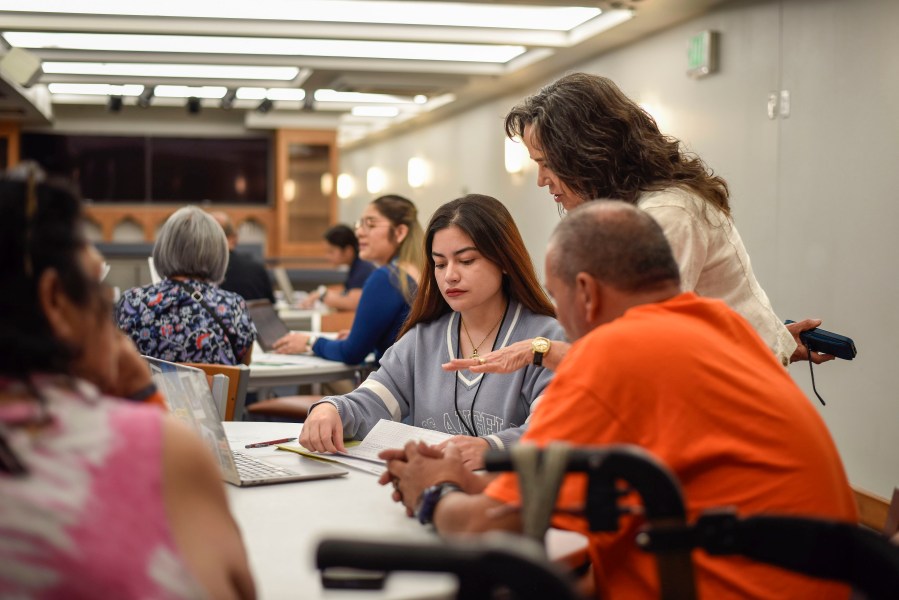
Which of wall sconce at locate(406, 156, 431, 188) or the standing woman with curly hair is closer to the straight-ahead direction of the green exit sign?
the standing woman with curly hair

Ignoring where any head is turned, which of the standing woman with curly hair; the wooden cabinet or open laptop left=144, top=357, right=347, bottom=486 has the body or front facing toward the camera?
the wooden cabinet

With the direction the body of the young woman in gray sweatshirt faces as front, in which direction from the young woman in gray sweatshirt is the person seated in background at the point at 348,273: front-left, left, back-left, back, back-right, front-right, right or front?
back-right

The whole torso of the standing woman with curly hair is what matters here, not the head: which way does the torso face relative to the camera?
to the viewer's left

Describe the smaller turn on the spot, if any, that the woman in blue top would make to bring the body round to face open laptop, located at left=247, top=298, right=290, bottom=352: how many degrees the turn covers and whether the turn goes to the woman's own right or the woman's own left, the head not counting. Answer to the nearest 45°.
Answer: approximately 45° to the woman's own right

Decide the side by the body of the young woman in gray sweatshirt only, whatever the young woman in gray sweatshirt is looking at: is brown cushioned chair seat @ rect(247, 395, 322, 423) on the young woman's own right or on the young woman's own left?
on the young woman's own right

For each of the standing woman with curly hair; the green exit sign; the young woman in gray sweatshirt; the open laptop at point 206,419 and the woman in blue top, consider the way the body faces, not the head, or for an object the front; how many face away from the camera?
0

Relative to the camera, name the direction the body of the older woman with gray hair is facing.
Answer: away from the camera

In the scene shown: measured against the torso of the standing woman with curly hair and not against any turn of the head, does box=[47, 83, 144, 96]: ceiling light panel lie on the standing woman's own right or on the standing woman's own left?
on the standing woman's own right

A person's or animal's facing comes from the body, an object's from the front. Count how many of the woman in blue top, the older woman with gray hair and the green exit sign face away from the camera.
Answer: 1

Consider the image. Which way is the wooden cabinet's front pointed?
toward the camera

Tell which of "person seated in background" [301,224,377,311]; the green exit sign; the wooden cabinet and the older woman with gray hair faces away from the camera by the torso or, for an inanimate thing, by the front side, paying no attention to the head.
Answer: the older woman with gray hair

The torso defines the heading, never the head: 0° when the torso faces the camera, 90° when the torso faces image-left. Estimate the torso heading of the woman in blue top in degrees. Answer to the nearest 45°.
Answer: approximately 90°

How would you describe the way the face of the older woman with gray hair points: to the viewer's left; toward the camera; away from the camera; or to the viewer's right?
away from the camera

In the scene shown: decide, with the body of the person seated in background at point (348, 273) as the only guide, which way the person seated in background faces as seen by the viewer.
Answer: to the viewer's left

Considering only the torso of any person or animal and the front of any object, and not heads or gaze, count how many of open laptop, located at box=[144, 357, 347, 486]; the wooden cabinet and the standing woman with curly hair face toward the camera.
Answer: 1
